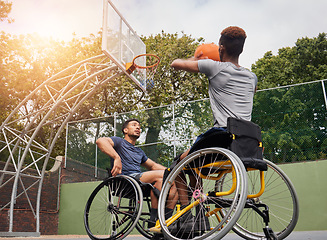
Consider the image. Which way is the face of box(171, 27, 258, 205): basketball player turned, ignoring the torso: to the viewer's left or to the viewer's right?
to the viewer's left

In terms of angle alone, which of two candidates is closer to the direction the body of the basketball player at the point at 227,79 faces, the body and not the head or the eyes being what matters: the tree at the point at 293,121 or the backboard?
the backboard

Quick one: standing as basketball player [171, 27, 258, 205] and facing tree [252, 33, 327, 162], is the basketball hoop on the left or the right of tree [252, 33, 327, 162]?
left

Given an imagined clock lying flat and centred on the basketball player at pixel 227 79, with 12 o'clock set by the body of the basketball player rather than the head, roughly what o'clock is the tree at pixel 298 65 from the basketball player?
The tree is roughly at 2 o'clock from the basketball player.

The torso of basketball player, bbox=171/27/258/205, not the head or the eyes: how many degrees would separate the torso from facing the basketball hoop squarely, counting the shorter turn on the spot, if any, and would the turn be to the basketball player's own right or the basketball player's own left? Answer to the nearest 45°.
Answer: approximately 45° to the basketball player's own right

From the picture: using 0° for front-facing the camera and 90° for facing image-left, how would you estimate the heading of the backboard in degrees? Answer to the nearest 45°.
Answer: approximately 315°

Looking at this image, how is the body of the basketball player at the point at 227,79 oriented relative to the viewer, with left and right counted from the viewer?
facing away from the viewer and to the left of the viewer

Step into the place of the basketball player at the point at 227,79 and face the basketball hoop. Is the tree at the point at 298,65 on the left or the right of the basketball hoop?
right

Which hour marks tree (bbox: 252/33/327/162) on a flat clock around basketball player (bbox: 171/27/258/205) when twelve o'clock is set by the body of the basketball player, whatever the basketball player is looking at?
The tree is roughly at 2 o'clock from the basketball player.

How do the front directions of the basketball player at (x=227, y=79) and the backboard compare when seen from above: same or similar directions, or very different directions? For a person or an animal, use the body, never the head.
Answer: very different directions

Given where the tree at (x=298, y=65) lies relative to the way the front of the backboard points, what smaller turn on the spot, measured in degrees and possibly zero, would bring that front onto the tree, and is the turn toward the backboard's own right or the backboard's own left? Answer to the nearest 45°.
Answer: approximately 90° to the backboard's own left
